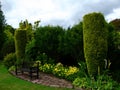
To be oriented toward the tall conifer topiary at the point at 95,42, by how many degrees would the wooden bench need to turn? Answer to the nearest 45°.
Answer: approximately 90° to its left

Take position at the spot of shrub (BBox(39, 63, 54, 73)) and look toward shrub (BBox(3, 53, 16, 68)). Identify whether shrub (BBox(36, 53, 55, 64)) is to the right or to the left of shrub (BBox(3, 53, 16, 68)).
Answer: right
